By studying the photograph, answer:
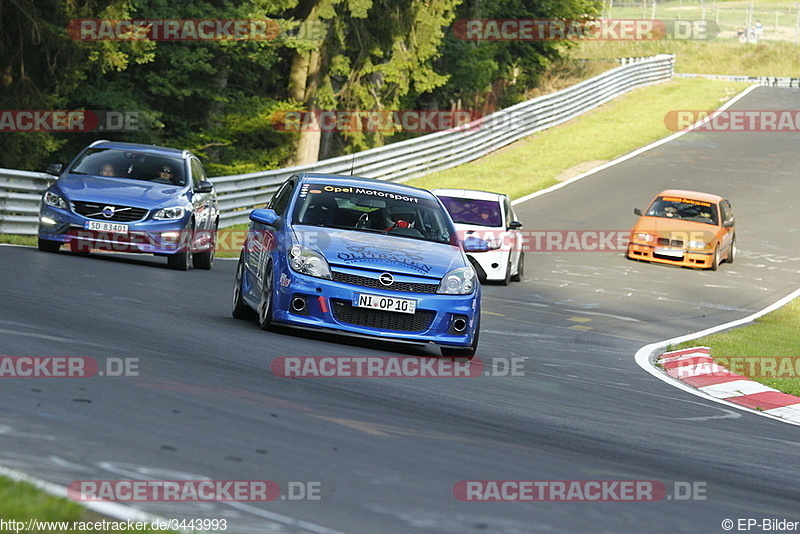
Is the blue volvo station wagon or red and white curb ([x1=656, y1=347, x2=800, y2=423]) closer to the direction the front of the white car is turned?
the red and white curb

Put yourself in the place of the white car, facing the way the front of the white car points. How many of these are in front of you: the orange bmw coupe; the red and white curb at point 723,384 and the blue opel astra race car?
2

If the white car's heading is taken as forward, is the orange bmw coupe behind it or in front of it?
behind

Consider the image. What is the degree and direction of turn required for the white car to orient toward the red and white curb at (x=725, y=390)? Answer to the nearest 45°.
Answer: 0° — it already faces it

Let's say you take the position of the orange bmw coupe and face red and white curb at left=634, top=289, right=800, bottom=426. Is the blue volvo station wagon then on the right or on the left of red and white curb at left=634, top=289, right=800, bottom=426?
right

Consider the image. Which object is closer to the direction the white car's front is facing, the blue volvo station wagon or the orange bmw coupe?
the blue volvo station wagon

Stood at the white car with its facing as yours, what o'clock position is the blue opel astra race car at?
The blue opel astra race car is roughly at 12 o'clock from the white car.

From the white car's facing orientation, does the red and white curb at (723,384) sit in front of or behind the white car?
in front

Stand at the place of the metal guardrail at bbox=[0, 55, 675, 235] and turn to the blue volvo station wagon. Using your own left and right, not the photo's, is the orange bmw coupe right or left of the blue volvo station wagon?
left

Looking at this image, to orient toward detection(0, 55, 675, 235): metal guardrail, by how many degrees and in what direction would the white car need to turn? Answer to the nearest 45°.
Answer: approximately 180°

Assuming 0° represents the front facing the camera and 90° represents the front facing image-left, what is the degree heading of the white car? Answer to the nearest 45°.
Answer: approximately 0°

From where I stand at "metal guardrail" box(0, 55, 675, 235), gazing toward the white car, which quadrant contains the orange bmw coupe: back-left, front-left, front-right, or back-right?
front-left

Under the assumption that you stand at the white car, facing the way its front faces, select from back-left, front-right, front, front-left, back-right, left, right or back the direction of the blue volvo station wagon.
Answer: front-right
